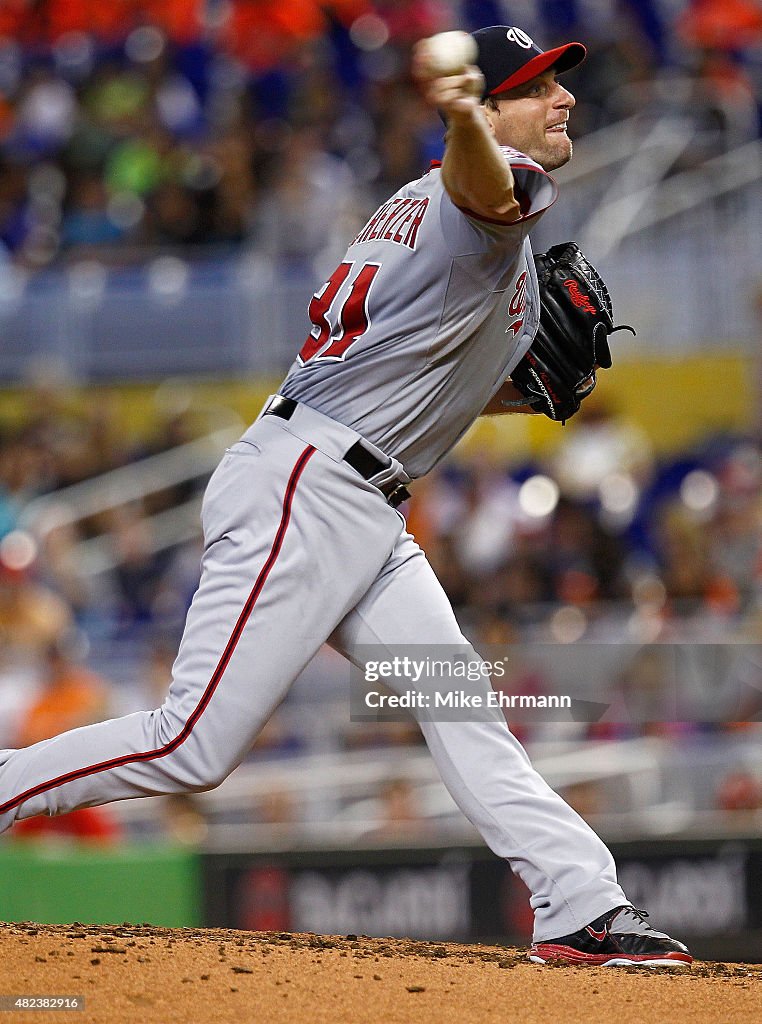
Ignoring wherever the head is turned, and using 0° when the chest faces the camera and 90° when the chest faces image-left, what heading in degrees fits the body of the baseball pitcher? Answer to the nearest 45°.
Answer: approximately 270°
